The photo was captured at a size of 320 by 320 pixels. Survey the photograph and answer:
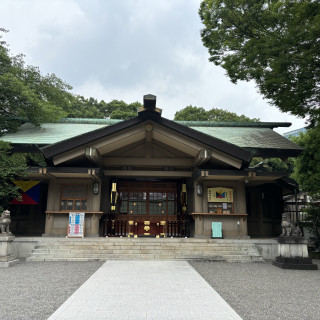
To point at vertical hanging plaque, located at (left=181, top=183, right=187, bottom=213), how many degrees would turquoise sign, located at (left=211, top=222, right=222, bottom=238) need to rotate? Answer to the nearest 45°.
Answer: approximately 135° to its right

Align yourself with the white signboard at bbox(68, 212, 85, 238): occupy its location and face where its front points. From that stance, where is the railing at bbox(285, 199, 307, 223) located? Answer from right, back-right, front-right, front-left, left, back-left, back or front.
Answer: left

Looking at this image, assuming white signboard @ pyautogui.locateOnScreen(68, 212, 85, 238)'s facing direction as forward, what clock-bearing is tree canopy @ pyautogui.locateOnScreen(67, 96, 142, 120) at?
The tree canopy is roughly at 6 o'clock from the white signboard.

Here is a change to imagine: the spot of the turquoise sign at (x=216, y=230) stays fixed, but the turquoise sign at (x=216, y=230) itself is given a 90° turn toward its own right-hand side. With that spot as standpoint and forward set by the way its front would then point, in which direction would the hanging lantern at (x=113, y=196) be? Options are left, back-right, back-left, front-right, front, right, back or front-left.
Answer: front

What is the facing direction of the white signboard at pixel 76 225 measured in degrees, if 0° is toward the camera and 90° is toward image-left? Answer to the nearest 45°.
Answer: approximately 0°

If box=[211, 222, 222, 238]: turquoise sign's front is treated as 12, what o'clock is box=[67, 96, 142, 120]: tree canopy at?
The tree canopy is roughly at 5 o'clock from the turquoise sign.

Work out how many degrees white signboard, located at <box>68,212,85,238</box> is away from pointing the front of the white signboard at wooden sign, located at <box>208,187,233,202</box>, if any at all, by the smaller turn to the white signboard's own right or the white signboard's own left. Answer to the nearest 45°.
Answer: approximately 90° to the white signboard's own left

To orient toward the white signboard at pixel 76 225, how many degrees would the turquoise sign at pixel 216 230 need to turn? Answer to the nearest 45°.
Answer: approximately 90° to its right

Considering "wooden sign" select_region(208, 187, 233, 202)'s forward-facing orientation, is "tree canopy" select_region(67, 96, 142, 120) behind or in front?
behind

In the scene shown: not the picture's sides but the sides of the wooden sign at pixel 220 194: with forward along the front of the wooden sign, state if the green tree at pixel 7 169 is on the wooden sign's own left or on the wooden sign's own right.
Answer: on the wooden sign's own right

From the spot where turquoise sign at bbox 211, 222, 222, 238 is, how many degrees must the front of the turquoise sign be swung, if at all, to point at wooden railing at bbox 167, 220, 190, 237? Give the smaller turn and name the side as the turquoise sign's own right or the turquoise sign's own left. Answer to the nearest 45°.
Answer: approximately 135° to the turquoise sign's own right

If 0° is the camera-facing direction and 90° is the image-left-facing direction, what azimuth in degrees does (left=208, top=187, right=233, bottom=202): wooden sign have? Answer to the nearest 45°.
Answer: approximately 0°
